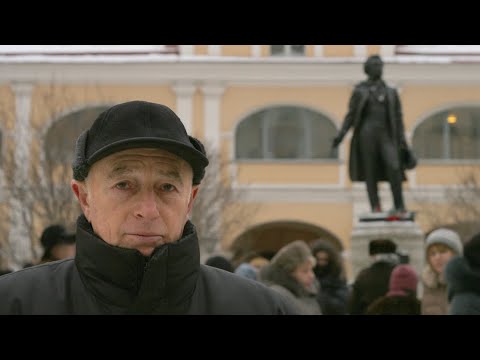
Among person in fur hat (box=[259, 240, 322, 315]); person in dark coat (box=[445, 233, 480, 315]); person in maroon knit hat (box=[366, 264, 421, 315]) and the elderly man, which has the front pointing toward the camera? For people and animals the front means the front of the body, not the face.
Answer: the elderly man

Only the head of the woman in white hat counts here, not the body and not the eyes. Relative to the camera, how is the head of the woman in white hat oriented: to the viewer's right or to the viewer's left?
to the viewer's left

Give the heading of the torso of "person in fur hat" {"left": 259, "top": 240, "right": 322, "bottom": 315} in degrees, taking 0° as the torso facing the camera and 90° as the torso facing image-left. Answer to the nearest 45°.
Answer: approximately 270°

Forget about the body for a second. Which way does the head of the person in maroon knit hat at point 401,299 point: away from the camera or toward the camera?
away from the camera

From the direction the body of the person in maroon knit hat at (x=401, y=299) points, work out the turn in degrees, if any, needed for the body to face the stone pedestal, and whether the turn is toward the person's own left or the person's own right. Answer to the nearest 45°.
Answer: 0° — they already face it

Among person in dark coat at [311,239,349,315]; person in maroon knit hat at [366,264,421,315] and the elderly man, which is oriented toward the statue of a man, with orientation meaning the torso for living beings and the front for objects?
the person in maroon knit hat

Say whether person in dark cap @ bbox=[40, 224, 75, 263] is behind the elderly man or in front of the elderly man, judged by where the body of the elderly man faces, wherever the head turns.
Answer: behind
